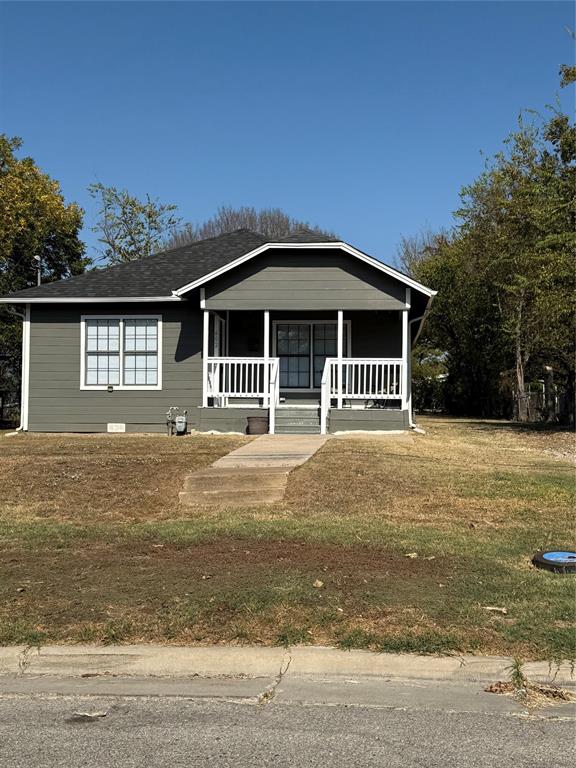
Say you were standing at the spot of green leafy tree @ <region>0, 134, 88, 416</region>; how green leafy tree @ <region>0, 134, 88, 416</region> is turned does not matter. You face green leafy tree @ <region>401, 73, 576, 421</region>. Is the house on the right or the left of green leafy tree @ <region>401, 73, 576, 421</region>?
right

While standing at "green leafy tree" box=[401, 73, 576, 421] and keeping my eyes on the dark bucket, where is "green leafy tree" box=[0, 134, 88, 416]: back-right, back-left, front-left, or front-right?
front-right

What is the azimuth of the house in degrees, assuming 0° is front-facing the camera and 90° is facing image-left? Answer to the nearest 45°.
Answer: approximately 0°

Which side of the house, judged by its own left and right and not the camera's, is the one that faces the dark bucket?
front

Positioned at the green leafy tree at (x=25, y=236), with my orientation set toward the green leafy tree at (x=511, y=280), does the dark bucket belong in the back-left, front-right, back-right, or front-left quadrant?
front-right

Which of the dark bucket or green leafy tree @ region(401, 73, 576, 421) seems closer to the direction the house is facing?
the dark bucket

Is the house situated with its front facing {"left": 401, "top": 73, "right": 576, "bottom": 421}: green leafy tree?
no

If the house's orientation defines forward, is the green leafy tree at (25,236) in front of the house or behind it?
behind
